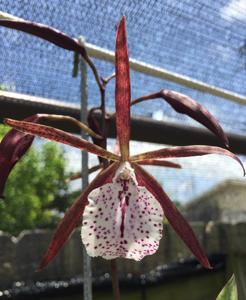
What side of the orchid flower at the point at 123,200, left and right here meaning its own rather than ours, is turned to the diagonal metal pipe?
back

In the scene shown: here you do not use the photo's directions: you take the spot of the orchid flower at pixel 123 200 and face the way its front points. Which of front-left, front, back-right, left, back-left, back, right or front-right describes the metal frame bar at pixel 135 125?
back

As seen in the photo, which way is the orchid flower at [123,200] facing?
toward the camera
